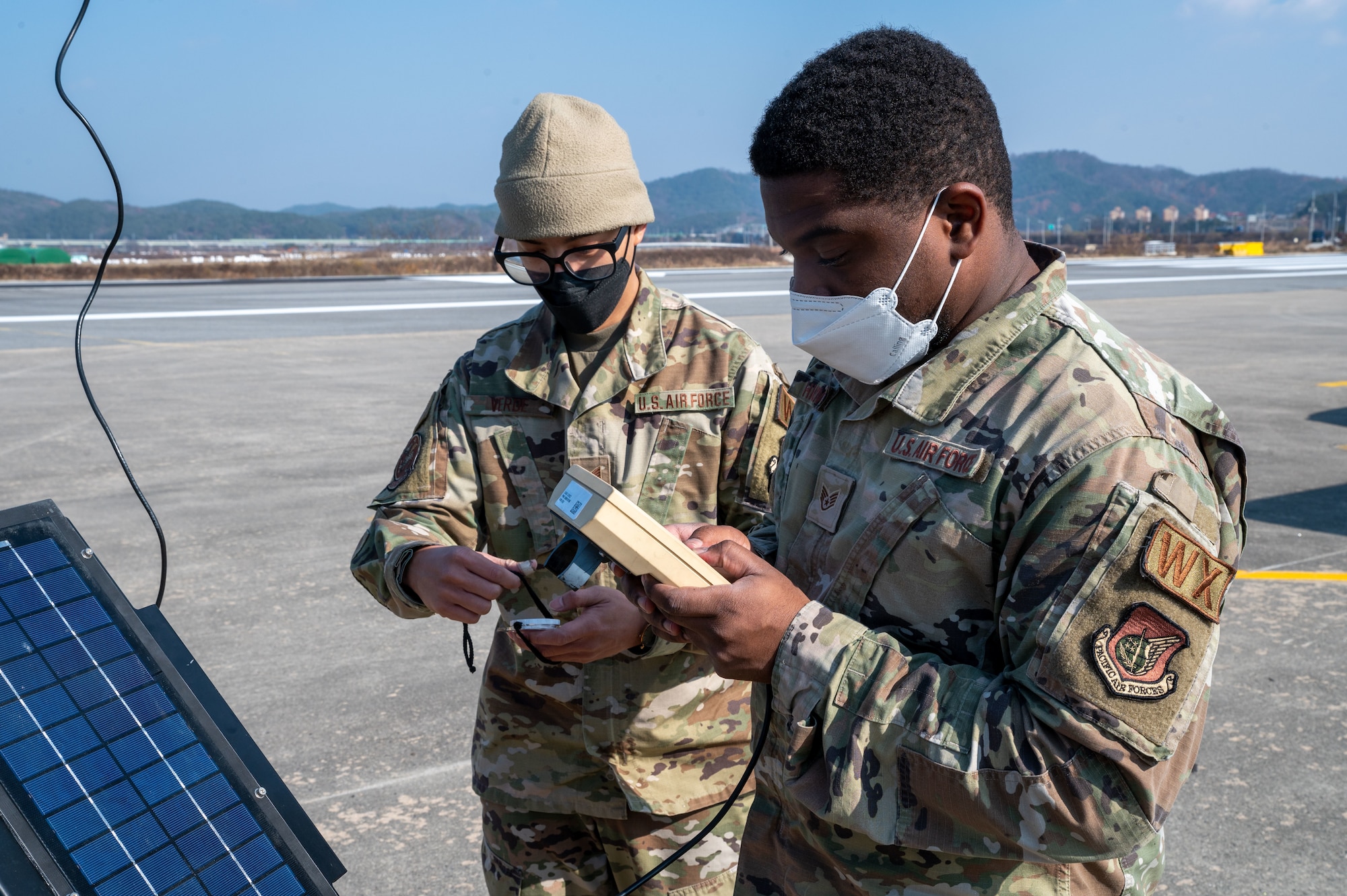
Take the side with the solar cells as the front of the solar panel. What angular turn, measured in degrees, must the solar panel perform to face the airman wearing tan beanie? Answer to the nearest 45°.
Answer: approximately 135° to its left

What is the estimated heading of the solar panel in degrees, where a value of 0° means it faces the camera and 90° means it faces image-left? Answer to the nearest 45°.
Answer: approximately 0°
